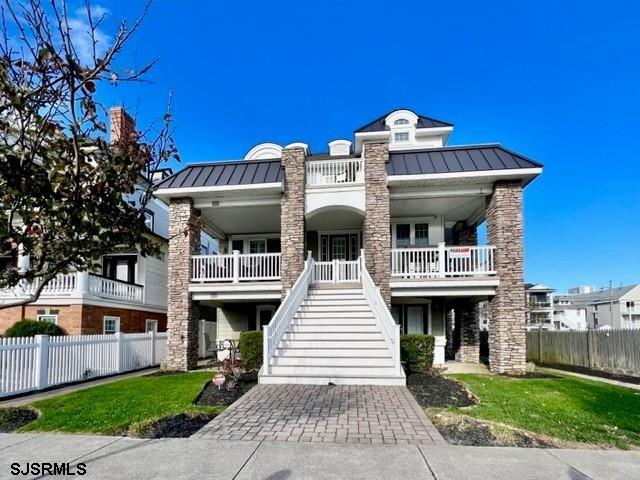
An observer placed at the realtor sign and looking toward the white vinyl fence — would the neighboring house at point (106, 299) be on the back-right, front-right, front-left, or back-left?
front-right

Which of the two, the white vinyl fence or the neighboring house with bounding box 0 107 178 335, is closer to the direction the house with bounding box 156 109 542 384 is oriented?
the white vinyl fence

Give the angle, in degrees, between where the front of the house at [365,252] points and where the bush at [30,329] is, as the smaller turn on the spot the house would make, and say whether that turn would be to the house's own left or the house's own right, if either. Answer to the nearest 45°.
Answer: approximately 90° to the house's own right

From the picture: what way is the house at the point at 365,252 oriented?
toward the camera

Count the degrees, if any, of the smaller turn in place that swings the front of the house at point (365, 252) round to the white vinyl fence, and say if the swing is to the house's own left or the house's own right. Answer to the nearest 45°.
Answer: approximately 45° to the house's own right

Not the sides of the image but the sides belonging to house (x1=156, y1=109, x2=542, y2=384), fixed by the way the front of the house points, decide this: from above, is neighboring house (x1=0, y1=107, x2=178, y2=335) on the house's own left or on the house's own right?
on the house's own right

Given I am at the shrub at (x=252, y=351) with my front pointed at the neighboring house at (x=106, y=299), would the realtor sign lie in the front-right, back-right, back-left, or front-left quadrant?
back-right
